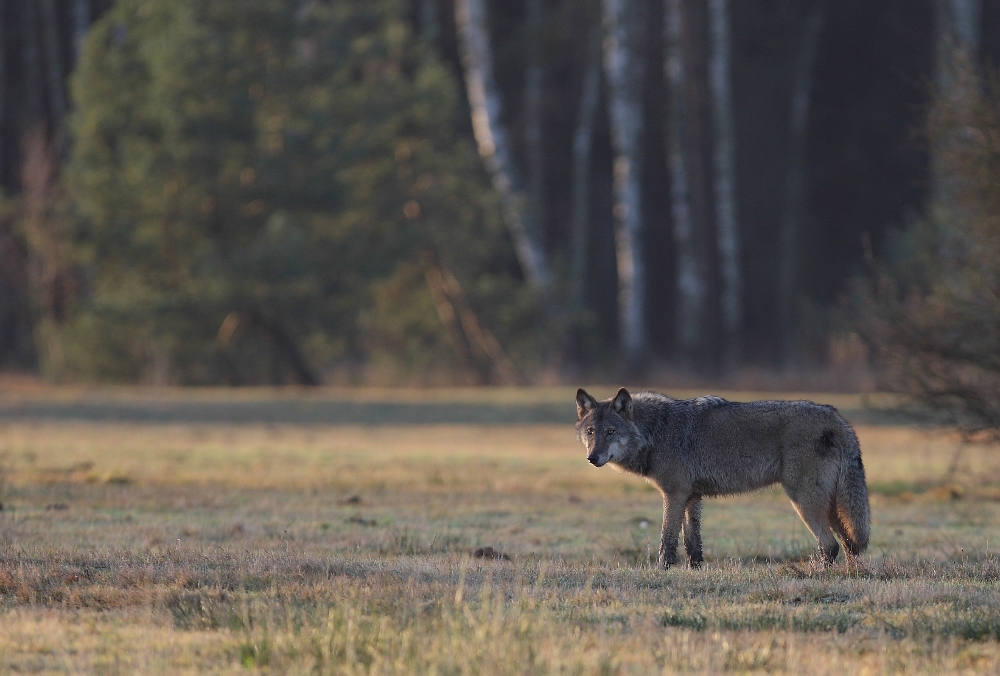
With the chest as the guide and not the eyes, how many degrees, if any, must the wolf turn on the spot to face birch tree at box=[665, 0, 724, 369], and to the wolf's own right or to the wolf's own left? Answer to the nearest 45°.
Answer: approximately 90° to the wolf's own right

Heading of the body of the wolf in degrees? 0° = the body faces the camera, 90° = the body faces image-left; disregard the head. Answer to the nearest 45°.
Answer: approximately 90°
